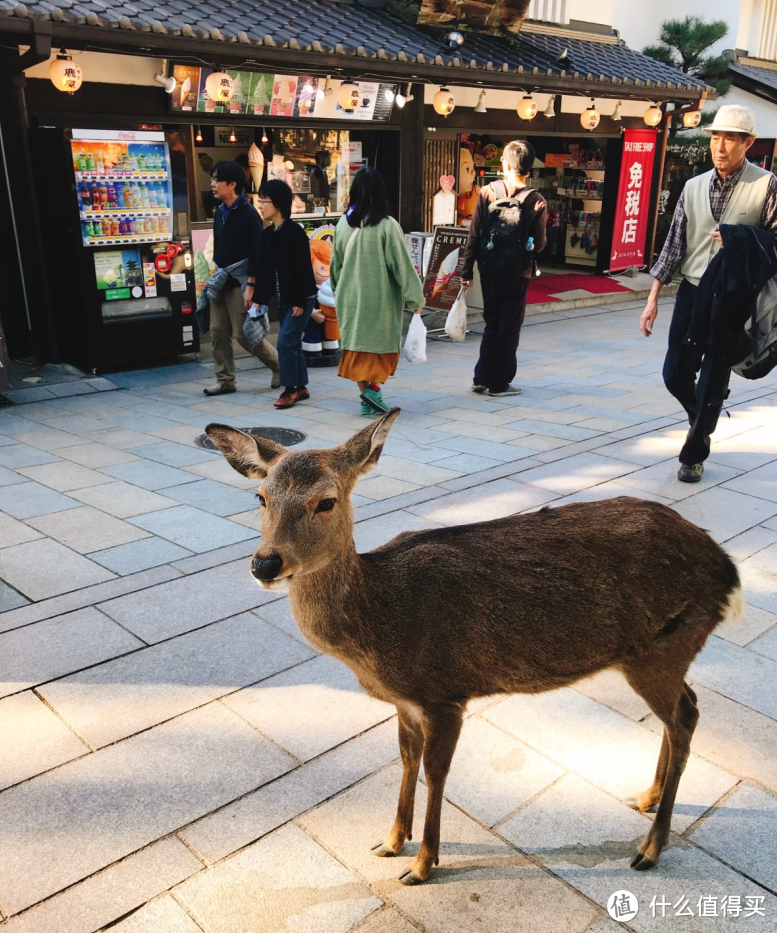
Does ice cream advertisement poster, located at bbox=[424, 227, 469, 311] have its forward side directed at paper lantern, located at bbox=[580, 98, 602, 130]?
no

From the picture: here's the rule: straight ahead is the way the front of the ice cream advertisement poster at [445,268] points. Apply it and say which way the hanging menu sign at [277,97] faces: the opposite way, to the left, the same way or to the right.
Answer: the same way

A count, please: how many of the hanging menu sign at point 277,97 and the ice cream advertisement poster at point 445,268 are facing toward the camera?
2

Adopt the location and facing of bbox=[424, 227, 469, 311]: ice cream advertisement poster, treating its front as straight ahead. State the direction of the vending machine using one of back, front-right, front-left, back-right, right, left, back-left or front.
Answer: front-right

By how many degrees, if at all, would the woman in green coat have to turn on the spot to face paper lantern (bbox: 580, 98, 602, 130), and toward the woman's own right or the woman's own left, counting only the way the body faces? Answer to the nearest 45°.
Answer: approximately 45° to the woman's own right

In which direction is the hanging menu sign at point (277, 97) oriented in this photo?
toward the camera

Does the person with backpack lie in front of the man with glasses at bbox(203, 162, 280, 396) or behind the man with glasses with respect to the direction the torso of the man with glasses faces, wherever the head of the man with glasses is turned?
behind

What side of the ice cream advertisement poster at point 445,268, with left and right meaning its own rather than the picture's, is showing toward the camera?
front

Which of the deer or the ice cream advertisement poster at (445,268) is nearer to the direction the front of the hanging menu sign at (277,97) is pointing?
the deer

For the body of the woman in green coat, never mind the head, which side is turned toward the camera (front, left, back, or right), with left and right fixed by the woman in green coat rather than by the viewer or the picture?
back

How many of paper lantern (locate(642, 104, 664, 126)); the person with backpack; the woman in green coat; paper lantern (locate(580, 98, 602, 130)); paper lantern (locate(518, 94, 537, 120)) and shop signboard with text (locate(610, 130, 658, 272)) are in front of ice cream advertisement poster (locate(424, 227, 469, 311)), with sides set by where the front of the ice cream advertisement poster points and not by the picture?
2

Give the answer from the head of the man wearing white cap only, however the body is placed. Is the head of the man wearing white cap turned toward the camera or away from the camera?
toward the camera

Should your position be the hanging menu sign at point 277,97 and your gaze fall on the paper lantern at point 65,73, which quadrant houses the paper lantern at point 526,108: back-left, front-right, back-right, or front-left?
back-left
